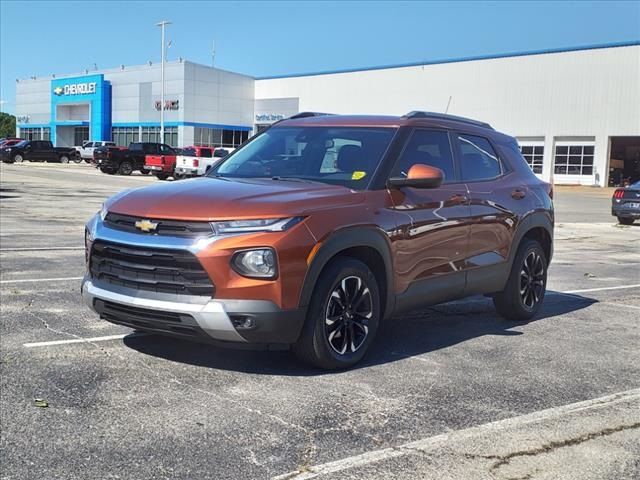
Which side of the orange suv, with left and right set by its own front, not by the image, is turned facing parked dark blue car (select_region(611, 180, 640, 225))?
back

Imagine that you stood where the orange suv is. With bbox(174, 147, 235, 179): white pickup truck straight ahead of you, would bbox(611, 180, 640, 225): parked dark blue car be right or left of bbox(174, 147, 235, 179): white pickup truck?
right

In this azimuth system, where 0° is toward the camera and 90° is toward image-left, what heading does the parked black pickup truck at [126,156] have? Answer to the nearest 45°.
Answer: approximately 225°

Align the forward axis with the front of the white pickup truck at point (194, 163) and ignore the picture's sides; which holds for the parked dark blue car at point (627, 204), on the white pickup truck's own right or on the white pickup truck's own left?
on the white pickup truck's own right

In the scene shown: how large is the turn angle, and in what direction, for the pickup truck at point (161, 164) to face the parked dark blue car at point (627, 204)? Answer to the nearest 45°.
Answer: approximately 90° to its right

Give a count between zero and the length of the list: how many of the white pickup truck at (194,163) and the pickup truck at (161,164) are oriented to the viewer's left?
0

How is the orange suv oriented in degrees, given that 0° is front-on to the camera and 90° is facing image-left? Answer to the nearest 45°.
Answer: approximately 45°

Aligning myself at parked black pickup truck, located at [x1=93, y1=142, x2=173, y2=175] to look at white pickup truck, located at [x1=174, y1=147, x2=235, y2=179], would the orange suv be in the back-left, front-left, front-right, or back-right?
front-right

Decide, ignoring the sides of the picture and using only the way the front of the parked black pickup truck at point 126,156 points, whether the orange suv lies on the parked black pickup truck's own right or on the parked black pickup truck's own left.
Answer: on the parked black pickup truck's own right

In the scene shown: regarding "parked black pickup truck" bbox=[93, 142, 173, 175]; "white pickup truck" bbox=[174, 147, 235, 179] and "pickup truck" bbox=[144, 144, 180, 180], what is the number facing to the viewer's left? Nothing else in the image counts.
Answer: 0
